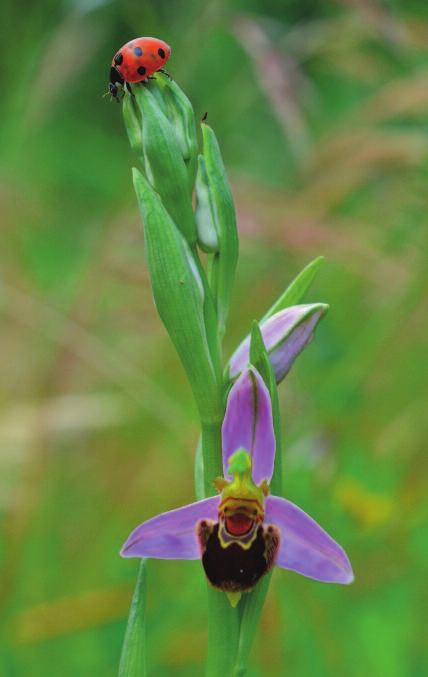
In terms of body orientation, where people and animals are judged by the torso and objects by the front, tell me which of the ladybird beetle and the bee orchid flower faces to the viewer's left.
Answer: the ladybird beetle

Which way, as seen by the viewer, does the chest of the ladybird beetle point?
to the viewer's left

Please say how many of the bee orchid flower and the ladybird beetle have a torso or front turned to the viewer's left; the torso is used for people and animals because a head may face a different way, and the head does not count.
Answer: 1

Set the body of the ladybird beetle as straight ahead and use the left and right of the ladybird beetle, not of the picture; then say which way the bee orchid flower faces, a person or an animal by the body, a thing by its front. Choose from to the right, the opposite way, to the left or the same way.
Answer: to the left

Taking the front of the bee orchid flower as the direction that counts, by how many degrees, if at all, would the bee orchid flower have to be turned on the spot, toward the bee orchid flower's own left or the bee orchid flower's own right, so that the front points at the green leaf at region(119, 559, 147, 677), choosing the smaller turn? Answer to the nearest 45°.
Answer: approximately 90° to the bee orchid flower's own right
